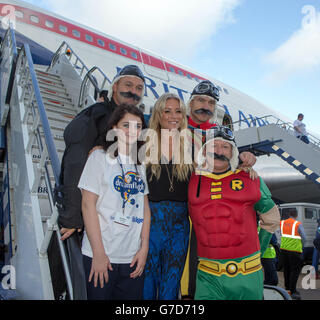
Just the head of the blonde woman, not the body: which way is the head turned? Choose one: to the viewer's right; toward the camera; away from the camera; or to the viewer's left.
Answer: toward the camera

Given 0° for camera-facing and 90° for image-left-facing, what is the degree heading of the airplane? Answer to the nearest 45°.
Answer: approximately 45°

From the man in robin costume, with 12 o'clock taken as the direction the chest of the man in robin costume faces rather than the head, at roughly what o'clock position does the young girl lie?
The young girl is roughly at 2 o'clock from the man in robin costume.

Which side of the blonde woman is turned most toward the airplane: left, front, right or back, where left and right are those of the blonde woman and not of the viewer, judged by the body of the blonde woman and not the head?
back

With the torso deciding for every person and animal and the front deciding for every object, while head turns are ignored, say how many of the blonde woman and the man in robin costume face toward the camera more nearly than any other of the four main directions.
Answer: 2

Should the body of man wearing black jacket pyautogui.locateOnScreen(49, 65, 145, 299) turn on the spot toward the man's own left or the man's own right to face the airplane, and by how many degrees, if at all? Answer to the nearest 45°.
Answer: approximately 135° to the man's own left

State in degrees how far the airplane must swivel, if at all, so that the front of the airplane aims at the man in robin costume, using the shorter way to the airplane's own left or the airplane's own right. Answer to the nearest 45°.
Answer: approximately 45° to the airplane's own left

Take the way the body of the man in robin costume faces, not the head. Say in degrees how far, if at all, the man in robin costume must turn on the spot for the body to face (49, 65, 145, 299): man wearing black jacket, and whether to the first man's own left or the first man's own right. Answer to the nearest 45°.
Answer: approximately 45° to the first man's own right

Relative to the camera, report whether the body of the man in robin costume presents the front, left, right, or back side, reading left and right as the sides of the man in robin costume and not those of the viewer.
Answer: front

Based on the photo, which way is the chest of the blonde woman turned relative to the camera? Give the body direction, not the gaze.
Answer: toward the camera

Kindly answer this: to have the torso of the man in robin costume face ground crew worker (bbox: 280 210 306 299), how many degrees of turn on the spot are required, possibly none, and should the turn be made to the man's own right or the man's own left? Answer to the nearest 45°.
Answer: approximately 180°

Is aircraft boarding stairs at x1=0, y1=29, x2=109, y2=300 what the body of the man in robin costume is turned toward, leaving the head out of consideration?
no

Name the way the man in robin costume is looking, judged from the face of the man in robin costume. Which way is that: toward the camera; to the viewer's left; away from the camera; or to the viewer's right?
toward the camera

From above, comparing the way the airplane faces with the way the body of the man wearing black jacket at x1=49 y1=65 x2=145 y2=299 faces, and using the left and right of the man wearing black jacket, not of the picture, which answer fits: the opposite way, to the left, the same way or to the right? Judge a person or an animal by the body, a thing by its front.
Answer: to the right

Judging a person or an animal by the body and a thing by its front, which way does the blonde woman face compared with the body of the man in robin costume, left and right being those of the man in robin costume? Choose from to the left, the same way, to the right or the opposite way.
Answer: the same way

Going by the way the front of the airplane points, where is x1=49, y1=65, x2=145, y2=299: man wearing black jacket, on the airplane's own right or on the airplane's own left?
on the airplane's own left

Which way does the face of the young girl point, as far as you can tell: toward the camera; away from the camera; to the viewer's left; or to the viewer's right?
toward the camera

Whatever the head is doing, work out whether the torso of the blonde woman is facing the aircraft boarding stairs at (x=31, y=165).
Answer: no
